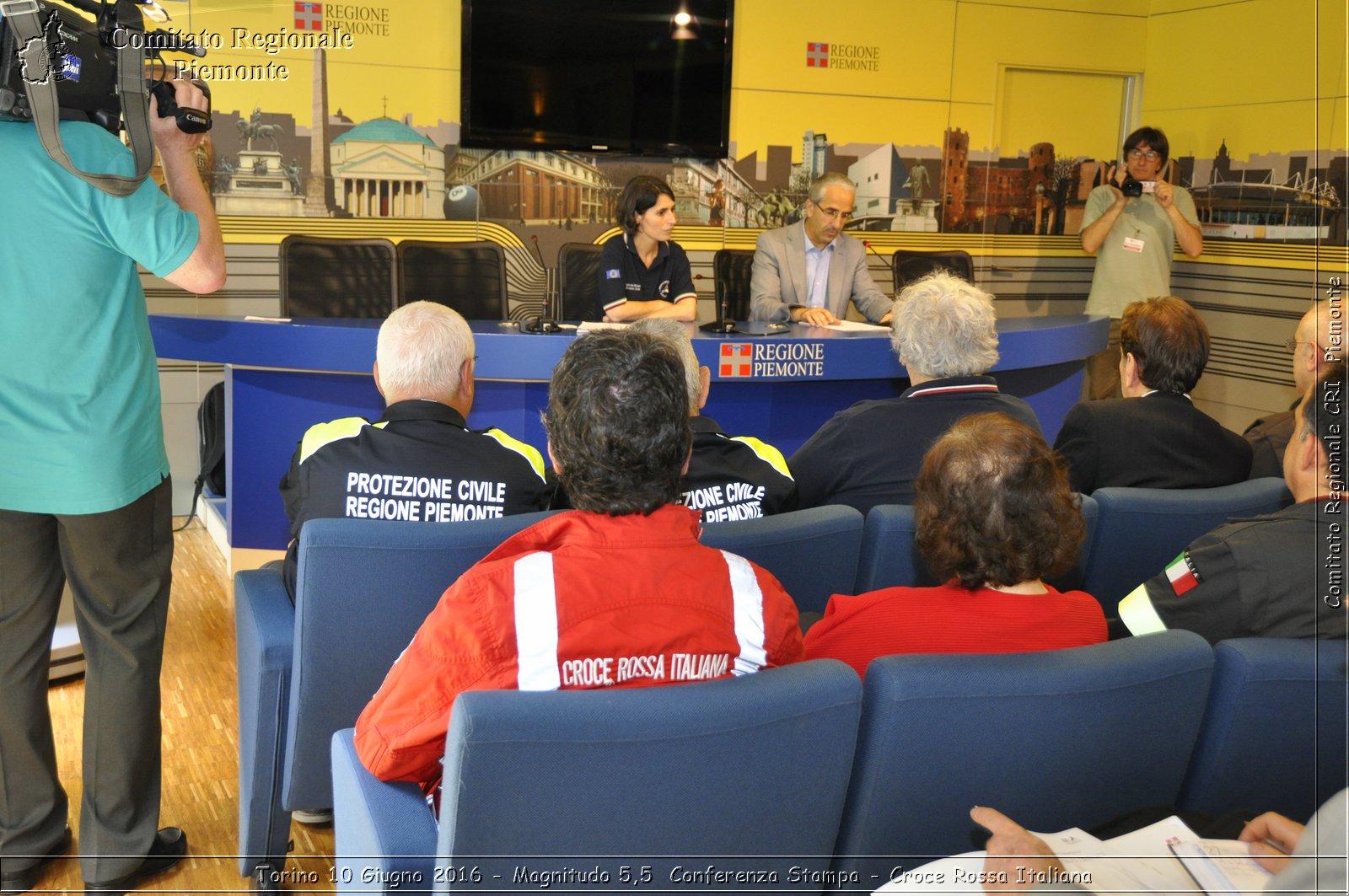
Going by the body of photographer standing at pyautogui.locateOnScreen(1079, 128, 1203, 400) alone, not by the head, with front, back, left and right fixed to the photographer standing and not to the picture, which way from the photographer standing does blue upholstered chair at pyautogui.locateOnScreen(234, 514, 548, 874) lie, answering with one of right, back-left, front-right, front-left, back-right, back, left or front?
front

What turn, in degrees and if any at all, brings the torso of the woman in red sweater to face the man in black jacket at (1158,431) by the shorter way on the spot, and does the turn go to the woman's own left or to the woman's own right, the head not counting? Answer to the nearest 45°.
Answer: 0° — they already face them

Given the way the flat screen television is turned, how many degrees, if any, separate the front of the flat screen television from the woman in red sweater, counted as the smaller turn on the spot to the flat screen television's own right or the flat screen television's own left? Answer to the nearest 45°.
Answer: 0° — it already faces them

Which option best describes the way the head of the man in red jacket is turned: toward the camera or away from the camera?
away from the camera

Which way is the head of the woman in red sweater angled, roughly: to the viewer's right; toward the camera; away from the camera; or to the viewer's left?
away from the camera

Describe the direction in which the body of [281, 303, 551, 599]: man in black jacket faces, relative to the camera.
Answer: away from the camera

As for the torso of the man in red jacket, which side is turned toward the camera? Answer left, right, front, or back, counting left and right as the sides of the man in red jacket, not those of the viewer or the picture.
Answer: back

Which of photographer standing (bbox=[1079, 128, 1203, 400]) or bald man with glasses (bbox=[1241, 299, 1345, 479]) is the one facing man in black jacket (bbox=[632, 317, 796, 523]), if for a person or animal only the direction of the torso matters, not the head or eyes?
the photographer standing

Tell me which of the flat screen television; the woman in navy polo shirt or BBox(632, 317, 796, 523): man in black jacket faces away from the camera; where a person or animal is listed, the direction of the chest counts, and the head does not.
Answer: the man in black jacket

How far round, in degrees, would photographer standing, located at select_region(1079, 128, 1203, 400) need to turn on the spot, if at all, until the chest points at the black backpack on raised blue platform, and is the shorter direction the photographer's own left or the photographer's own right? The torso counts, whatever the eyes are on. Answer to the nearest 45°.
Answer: approximately 45° to the photographer's own right

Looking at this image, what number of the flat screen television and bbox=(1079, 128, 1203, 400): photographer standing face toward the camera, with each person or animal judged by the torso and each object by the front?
2

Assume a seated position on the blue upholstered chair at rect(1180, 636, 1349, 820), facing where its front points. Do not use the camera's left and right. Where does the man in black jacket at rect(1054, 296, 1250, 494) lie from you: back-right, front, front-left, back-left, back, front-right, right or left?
front

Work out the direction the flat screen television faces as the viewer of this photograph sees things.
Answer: facing the viewer

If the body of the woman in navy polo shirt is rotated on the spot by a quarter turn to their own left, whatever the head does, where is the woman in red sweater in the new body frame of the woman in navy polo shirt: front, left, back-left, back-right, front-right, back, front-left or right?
back-right

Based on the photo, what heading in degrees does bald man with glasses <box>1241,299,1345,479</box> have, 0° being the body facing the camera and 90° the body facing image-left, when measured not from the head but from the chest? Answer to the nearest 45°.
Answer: approximately 135°

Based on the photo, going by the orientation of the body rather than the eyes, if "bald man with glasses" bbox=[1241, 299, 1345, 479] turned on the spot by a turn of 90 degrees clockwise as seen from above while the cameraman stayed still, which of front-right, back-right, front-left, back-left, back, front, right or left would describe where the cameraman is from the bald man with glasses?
back
